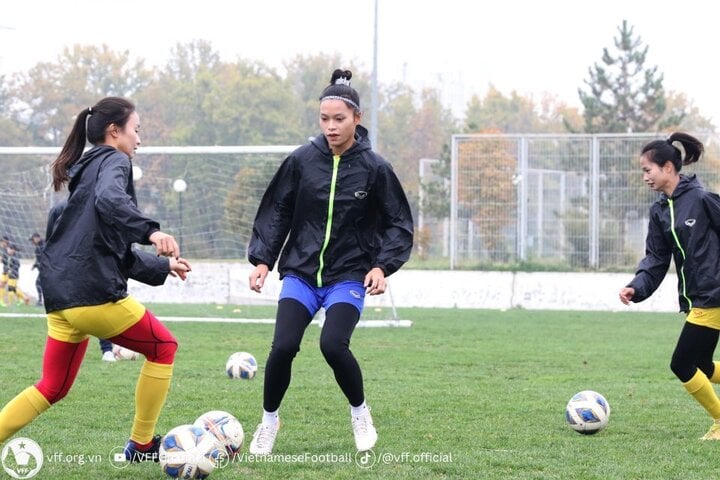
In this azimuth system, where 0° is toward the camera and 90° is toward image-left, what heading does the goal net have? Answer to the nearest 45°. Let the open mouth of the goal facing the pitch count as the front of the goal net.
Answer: approximately 0°

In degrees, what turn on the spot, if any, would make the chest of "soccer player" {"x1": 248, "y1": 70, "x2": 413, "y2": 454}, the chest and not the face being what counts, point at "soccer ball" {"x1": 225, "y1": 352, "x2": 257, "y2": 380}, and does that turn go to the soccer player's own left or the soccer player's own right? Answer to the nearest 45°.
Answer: approximately 180°

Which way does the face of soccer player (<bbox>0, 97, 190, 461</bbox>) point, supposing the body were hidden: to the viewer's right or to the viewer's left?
to the viewer's right

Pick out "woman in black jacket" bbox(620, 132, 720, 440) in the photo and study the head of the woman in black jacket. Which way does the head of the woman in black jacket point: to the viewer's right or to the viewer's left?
to the viewer's left

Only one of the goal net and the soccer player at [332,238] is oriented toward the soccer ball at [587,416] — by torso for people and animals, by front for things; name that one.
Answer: the goal net

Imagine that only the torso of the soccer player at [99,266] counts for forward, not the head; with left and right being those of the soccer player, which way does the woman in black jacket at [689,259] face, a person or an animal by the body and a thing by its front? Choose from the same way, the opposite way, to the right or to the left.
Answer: the opposite way

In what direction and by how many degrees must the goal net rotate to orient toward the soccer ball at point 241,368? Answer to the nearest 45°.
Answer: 0° — it already faces it

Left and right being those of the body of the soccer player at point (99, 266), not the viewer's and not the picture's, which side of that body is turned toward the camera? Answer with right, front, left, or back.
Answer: right

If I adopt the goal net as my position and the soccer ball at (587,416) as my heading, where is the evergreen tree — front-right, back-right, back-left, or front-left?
back-left

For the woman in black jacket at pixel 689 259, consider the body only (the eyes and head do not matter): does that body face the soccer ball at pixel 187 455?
yes

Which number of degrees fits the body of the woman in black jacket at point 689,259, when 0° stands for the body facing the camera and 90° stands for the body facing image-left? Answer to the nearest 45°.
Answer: approximately 45°

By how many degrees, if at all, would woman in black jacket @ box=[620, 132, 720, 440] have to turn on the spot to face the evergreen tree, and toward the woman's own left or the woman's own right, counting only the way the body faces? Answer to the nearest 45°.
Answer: approximately 135° to the woman's own right

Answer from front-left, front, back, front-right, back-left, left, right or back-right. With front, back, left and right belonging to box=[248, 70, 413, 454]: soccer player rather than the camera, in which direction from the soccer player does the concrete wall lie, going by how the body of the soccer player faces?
back

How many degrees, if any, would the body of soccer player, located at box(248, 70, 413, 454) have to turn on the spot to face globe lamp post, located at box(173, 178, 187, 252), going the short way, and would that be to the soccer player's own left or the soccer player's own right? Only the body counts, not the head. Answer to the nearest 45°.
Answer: approximately 180°

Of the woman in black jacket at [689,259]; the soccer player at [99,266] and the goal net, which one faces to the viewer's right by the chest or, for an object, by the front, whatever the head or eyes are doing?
the soccer player

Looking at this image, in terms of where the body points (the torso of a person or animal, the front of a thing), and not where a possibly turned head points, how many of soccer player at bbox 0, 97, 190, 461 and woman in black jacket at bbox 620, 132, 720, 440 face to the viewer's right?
1
